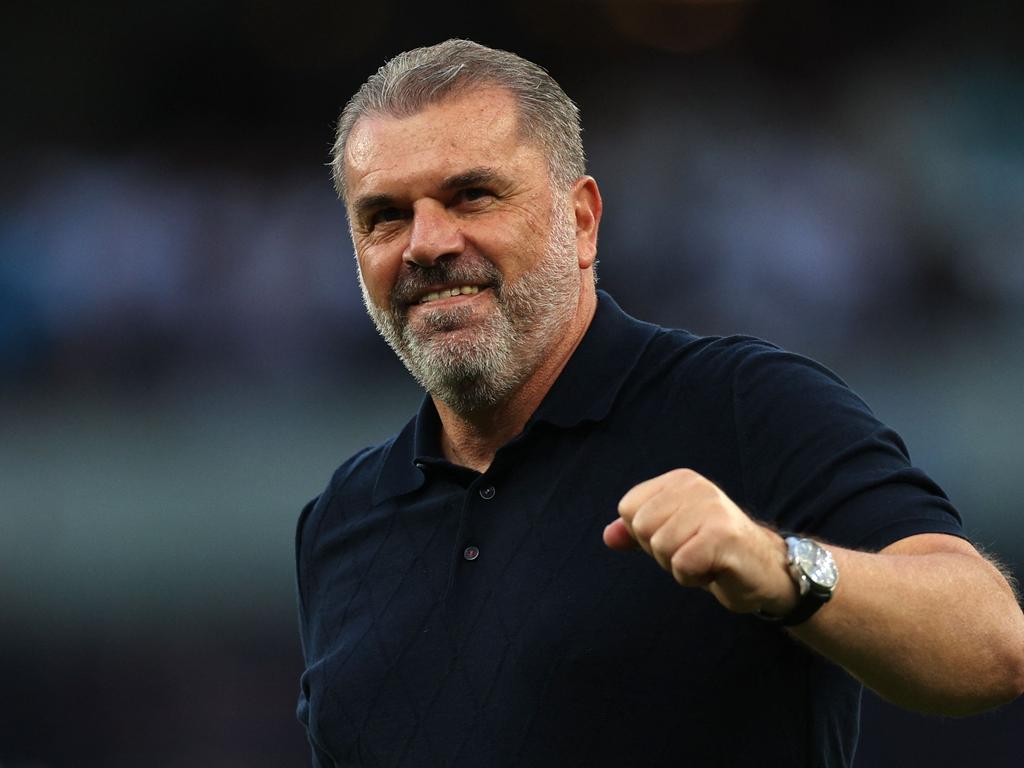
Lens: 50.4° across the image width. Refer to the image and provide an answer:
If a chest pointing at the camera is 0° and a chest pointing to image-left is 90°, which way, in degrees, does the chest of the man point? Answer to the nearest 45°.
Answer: approximately 45°
